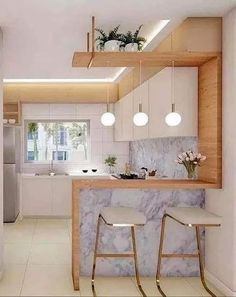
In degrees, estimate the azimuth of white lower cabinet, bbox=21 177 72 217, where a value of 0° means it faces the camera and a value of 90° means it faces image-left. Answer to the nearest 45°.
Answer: approximately 0°

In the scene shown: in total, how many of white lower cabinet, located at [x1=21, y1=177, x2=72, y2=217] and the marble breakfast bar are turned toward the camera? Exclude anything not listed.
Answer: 2

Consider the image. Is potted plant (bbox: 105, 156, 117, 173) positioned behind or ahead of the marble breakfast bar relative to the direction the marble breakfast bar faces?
behind

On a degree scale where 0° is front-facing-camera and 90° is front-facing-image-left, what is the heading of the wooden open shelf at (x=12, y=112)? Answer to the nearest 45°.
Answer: approximately 0°

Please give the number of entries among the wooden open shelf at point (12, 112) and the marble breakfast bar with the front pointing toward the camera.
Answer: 2
